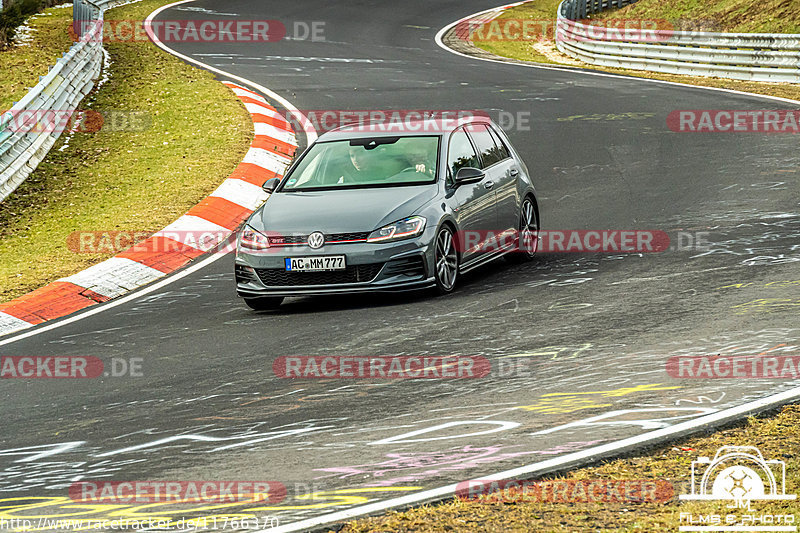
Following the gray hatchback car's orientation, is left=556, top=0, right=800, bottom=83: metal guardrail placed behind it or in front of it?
behind

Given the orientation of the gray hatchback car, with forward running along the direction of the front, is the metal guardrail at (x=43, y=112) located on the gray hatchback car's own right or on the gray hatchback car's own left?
on the gray hatchback car's own right

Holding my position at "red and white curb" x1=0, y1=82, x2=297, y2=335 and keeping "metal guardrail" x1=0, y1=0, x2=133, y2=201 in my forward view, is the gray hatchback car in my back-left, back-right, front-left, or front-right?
back-right

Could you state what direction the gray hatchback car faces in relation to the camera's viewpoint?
facing the viewer and to the left of the viewer

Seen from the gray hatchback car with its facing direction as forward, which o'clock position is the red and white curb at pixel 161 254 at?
The red and white curb is roughly at 3 o'clock from the gray hatchback car.
